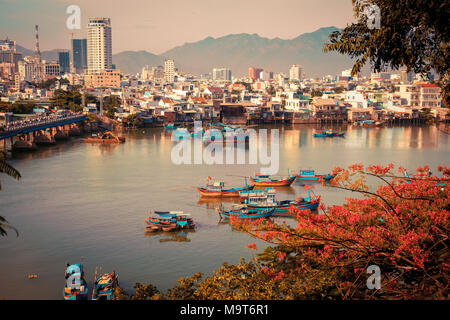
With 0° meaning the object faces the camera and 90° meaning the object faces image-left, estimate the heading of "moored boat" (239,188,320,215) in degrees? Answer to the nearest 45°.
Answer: approximately 270°

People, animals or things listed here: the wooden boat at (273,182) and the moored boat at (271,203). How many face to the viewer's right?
2

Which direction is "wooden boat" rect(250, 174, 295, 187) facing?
to the viewer's right
